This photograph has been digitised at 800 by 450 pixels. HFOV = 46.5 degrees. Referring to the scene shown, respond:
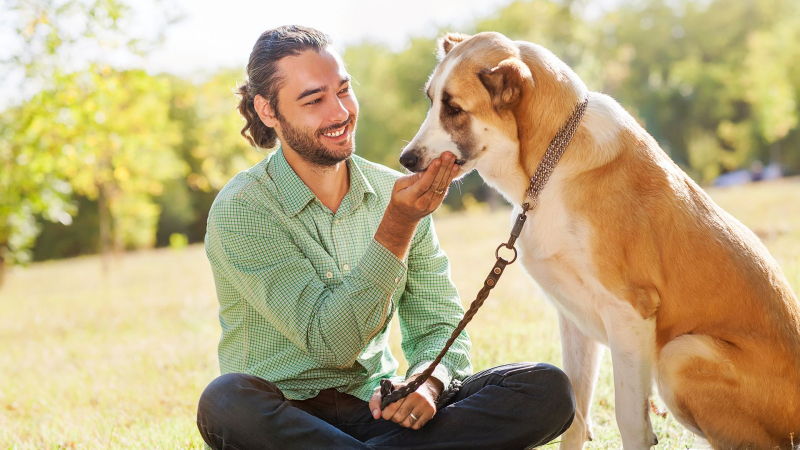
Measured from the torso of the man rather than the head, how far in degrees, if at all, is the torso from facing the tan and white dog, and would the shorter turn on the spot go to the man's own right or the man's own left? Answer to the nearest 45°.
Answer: approximately 45° to the man's own left

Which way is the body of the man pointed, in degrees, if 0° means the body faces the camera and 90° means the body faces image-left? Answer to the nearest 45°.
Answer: approximately 315°
